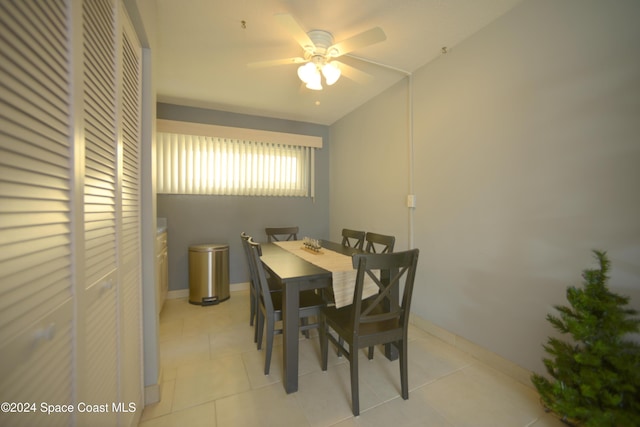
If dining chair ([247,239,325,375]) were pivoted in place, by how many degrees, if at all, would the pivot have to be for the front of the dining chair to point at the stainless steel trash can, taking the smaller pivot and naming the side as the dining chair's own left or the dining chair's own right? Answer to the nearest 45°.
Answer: approximately 135° to the dining chair's own left

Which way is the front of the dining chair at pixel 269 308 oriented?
to the viewer's right

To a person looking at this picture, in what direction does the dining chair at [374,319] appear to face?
facing away from the viewer and to the left of the viewer

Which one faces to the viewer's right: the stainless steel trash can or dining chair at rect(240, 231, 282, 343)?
the dining chair

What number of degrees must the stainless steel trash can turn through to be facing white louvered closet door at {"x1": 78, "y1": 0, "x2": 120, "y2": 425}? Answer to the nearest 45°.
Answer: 0° — it already faces it

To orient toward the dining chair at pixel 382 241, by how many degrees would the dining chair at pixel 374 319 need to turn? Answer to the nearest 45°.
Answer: approximately 45° to its right

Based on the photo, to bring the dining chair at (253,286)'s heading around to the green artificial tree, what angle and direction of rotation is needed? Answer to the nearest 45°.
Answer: approximately 45° to its right

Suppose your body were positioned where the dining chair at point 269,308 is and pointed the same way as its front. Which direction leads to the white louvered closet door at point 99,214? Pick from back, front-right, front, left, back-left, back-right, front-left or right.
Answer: back-right

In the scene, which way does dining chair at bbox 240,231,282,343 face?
to the viewer's right

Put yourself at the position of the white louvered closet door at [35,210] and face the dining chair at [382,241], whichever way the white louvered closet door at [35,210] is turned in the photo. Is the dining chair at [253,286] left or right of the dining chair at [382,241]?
left
